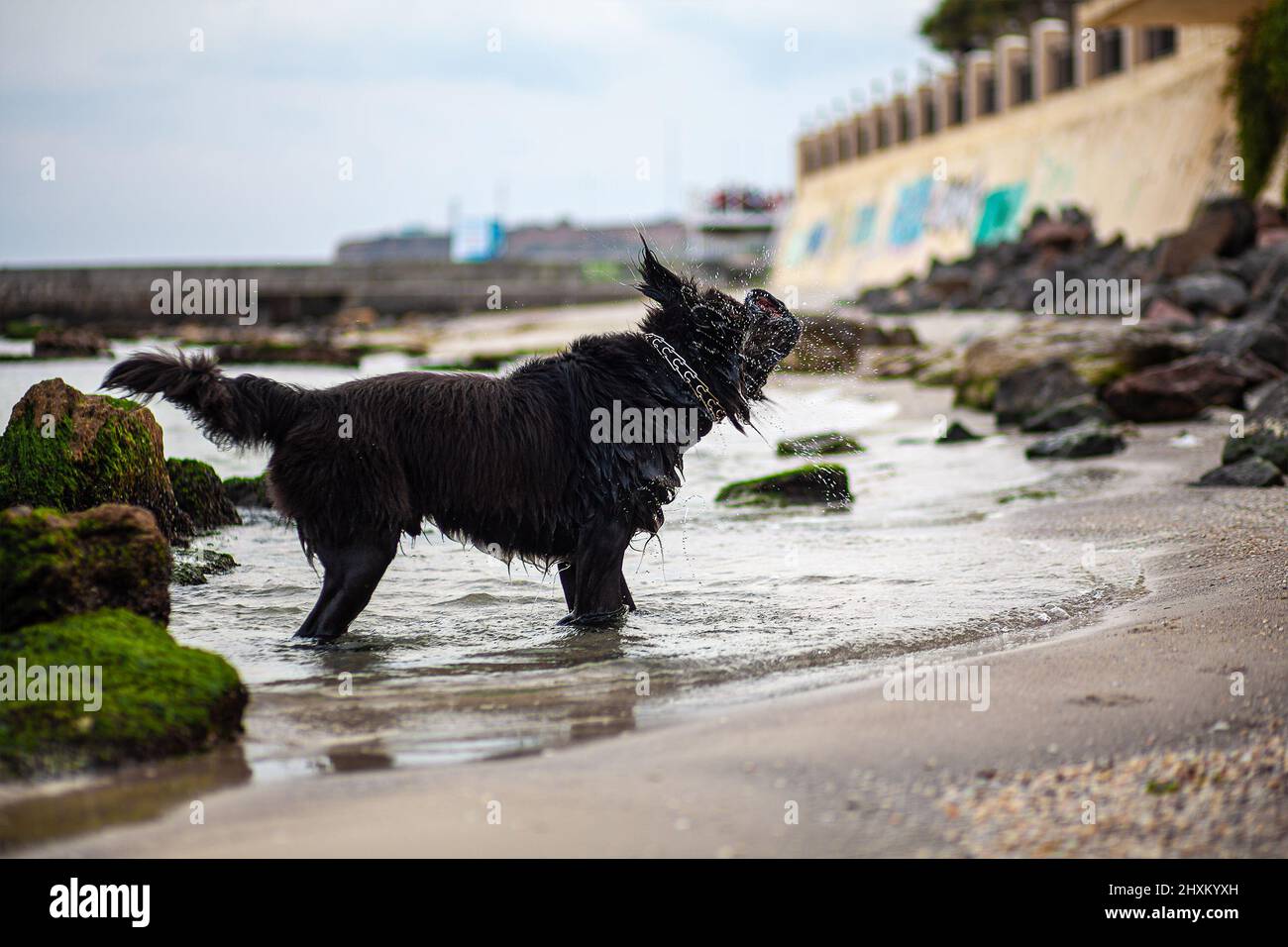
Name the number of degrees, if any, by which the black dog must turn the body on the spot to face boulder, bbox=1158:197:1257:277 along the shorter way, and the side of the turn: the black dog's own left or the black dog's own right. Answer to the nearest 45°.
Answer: approximately 45° to the black dog's own left

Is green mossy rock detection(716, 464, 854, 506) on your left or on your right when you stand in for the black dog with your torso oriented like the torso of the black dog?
on your left

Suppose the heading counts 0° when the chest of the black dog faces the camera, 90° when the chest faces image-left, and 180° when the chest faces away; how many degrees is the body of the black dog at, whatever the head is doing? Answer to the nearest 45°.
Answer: approximately 270°

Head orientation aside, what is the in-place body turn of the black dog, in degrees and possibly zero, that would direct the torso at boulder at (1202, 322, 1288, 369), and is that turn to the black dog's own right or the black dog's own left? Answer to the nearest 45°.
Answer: approximately 45° to the black dog's own left

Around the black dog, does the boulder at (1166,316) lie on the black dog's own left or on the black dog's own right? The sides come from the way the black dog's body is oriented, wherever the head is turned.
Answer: on the black dog's own left

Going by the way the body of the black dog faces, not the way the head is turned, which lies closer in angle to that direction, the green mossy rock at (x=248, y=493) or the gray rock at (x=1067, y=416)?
the gray rock
